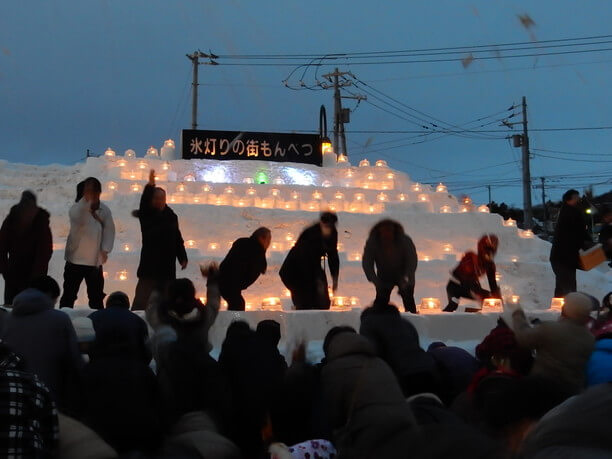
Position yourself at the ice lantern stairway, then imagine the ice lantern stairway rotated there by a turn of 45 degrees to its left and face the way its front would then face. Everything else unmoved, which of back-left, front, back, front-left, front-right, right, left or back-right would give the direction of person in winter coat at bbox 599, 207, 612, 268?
front

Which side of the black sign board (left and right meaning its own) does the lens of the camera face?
front

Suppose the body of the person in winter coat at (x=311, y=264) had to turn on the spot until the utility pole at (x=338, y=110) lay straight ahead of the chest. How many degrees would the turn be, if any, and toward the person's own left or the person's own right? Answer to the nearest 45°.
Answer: approximately 135° to the person's own left

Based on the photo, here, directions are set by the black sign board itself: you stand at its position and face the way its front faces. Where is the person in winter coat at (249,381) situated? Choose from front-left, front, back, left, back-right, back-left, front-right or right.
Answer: front

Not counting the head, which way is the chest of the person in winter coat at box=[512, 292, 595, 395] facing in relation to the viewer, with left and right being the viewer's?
facing away from the viewer and to the left of the viewer

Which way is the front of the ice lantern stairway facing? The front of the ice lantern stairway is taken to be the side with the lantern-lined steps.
toward the camera

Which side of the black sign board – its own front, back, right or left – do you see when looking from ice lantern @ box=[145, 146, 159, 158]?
right

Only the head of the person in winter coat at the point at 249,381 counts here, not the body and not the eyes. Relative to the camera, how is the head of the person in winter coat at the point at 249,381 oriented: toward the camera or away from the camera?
away from the camera

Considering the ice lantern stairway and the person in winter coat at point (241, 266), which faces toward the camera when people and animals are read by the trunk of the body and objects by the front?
the ice lantern stairway

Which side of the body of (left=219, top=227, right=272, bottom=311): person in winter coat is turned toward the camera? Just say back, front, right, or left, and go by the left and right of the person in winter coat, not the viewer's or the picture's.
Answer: right

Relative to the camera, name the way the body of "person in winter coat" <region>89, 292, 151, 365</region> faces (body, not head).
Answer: away from the camera

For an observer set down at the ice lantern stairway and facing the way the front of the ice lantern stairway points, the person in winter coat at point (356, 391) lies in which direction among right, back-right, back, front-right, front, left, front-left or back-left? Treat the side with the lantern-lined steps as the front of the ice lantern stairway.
front

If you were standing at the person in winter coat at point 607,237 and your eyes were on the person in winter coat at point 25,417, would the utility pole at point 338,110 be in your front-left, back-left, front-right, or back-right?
back-right

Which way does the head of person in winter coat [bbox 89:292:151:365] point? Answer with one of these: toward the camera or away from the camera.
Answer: away from the camera

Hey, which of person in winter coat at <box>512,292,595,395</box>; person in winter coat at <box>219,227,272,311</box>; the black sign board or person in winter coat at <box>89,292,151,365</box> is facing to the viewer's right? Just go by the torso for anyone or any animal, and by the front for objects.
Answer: person in winter coat at <box>219,227,272,311</box>

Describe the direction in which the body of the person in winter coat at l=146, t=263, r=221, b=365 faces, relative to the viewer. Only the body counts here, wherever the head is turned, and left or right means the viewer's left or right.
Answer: facing away from the viewer

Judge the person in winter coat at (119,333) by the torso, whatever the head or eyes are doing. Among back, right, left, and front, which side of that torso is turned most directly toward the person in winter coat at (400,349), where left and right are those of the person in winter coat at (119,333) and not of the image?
right

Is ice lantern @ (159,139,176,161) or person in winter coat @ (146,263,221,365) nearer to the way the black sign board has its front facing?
the person in winter coat
